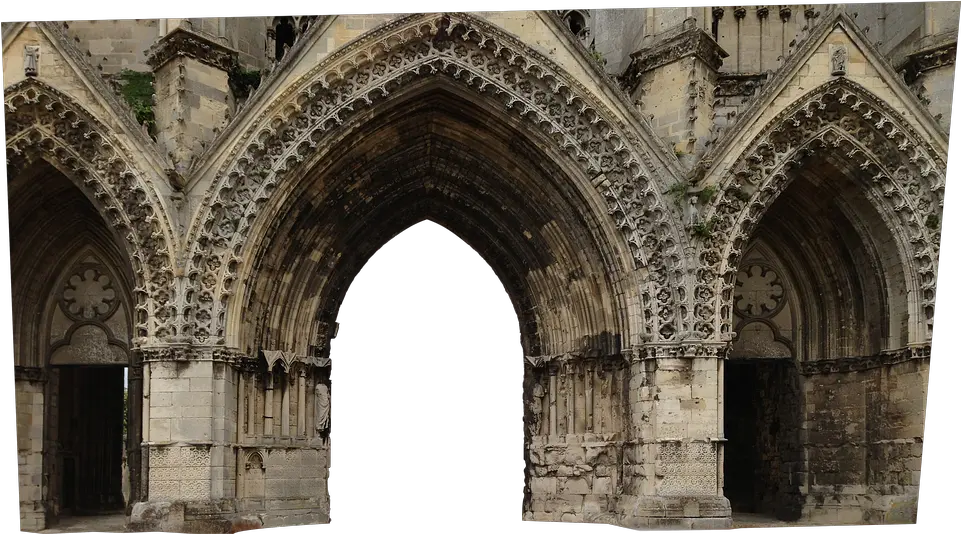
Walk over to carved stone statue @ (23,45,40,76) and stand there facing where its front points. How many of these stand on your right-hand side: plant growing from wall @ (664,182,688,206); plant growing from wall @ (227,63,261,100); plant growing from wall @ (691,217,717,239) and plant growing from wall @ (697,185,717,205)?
0

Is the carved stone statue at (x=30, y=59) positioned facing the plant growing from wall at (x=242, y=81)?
no

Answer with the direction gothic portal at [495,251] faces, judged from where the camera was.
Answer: facing the viewer

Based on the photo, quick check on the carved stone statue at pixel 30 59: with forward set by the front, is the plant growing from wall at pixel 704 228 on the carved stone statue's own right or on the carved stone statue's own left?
on the carved stone statue's own left

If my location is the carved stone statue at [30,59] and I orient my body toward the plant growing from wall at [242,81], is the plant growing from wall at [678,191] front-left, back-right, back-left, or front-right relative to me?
front-right

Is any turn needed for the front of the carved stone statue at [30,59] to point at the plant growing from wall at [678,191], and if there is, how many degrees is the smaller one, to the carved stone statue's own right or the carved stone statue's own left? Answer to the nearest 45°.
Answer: approximately 90° to the carved stone statue's own left

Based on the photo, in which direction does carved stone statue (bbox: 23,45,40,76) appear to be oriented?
toward the camera
